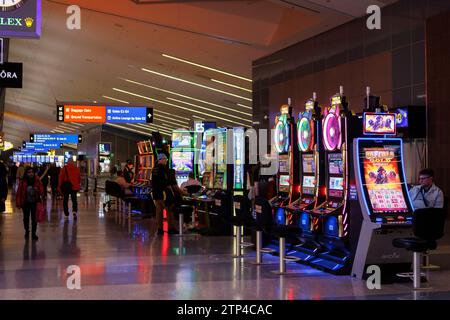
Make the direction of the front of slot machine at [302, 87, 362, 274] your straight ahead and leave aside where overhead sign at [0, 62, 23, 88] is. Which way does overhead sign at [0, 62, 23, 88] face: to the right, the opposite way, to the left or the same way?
to the left

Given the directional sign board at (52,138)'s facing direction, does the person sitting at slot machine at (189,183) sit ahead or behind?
ahead

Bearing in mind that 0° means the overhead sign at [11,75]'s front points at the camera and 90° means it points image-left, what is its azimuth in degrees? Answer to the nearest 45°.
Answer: approximately 0°

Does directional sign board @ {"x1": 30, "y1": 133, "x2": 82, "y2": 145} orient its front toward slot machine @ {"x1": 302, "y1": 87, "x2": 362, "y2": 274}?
yes

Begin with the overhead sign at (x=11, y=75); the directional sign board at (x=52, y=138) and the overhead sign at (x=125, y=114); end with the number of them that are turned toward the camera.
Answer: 3

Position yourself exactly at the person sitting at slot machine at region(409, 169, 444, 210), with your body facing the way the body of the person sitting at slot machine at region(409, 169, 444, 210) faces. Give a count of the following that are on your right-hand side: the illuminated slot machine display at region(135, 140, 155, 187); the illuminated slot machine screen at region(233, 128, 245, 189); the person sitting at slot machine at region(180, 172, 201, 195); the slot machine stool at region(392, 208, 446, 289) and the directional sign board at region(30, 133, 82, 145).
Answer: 4

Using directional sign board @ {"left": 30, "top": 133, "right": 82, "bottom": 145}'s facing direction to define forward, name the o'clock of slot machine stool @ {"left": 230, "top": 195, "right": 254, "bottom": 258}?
The slot machine stool is roughly at 12 o'clock from the directional sign board.

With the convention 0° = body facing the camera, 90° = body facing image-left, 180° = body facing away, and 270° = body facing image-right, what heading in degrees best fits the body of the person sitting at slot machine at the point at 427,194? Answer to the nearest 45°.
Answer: approximately 45°

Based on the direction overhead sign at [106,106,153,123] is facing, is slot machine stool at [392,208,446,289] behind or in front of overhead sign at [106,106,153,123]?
in front

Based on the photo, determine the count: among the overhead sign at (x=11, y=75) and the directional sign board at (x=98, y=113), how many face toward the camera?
2

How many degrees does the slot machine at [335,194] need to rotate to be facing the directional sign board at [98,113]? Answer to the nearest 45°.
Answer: approximately 90° to its right

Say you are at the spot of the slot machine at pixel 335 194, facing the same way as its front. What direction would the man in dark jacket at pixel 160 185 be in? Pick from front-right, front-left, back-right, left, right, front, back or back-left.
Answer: right

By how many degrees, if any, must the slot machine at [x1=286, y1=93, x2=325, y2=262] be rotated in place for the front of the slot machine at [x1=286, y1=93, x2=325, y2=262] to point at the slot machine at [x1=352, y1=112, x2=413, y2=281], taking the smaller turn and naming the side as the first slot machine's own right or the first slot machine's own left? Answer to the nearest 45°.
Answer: approximately 90° to the first slot machine's own left

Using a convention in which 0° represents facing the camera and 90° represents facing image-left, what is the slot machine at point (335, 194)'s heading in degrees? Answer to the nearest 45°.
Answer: approximately 45°
